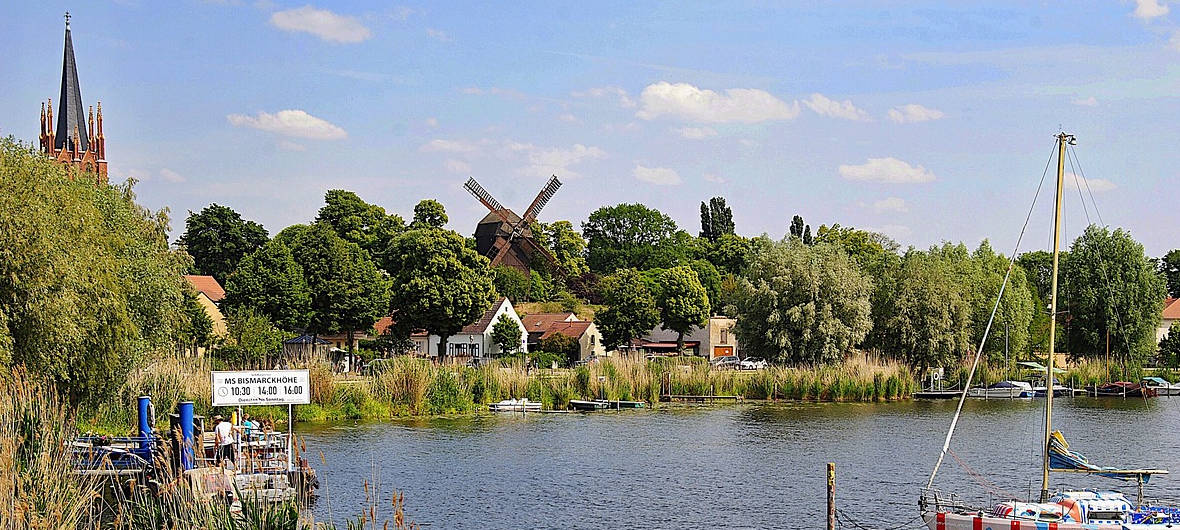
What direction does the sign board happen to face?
toward the camera

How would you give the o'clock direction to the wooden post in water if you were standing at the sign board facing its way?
The wooden post in water is roughly at 10 o'clock from the sign board.

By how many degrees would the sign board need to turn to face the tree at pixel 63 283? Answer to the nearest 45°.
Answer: approximately 135° to its right
